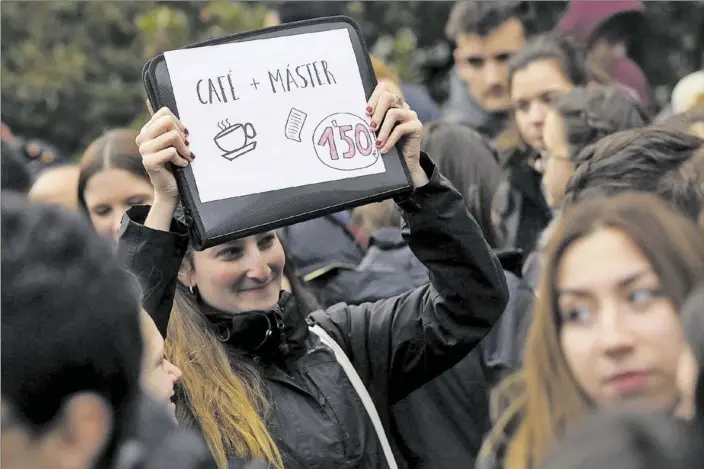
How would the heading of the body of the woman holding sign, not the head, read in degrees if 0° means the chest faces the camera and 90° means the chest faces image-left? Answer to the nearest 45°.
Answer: approximately 315°

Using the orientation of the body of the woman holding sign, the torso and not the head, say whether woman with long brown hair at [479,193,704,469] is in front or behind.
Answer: in front
